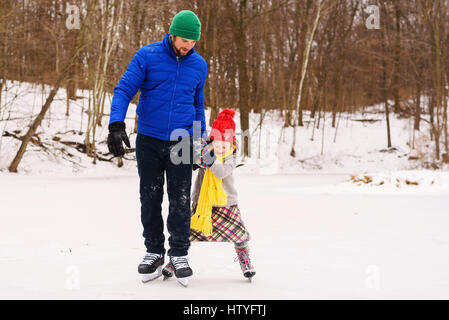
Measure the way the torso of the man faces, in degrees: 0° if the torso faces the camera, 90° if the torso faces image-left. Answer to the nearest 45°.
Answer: approximately 0°
